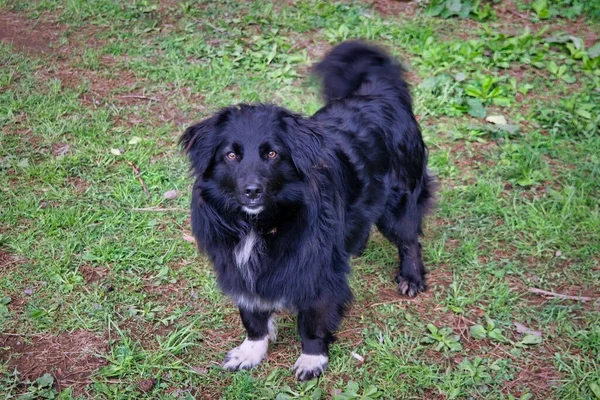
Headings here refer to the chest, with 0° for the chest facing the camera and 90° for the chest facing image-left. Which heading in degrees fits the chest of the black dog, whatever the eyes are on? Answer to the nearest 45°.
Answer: approximately 45°

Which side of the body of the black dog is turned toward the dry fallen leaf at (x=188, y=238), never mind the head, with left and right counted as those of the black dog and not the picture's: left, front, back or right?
right

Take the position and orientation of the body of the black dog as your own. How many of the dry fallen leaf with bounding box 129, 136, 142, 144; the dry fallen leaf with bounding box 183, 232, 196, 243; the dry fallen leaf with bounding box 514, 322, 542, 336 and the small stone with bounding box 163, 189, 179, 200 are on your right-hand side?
3

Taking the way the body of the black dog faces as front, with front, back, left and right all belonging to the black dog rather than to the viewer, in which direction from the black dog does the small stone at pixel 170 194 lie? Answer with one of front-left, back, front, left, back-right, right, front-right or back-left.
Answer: right

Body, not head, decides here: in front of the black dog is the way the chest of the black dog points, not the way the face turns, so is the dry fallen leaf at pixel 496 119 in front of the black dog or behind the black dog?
behind

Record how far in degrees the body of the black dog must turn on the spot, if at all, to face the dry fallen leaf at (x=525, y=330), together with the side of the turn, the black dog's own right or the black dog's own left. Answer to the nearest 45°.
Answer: approximately 135° to the black dog's own left

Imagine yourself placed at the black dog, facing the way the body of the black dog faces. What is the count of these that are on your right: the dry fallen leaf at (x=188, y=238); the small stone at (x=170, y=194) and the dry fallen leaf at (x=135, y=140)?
3

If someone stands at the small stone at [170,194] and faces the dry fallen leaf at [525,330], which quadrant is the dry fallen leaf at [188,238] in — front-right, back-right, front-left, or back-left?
front-right

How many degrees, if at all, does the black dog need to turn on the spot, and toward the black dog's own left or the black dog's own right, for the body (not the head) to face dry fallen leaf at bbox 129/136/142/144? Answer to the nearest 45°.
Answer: approximately 90° to the black dog's own right
